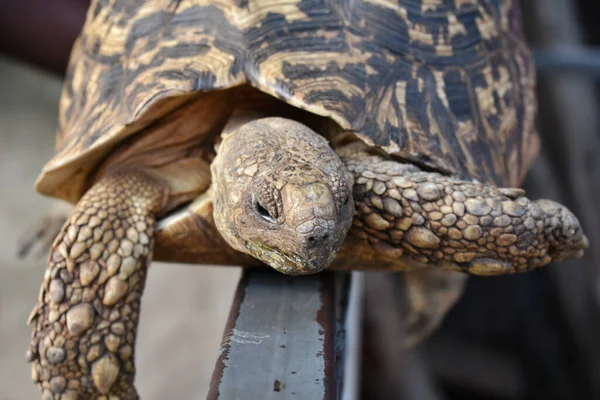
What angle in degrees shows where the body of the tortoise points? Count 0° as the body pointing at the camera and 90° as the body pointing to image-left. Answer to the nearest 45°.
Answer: approximately 0°
